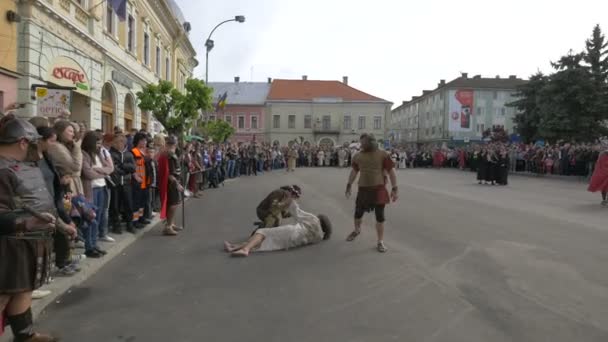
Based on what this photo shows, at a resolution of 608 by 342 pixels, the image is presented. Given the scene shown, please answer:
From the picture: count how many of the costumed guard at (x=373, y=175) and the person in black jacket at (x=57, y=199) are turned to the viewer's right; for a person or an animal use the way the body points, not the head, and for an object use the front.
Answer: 1

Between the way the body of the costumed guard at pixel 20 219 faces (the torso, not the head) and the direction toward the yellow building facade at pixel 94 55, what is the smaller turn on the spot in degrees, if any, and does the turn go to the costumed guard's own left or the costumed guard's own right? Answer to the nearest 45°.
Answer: approximately 90° to the costumed guard's own left

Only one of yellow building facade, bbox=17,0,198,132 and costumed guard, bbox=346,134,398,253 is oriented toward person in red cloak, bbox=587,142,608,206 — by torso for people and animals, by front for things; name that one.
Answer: the yellow building facade

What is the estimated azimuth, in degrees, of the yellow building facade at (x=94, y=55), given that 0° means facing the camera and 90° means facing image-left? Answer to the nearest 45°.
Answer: approximately 315°

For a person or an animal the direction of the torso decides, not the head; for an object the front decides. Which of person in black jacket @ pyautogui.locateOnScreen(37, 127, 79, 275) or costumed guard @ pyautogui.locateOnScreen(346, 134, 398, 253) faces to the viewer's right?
the person in black jacket

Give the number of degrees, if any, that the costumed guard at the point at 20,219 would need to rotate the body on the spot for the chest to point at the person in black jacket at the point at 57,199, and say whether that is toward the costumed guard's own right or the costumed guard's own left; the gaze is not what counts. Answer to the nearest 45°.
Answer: approximately 90° to the costumed guard's own left

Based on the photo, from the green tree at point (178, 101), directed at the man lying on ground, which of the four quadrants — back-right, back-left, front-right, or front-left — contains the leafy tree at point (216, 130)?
back-left

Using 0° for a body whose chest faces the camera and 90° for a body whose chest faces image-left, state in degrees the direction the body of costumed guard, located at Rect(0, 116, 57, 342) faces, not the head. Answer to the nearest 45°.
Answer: approximately 270°

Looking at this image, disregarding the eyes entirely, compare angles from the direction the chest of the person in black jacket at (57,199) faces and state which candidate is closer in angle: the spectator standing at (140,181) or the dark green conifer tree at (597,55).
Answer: the dark green conifer tree

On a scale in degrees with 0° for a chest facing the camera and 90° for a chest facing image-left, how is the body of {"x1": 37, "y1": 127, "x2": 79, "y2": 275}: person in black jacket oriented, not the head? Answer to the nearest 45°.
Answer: approximately 270°

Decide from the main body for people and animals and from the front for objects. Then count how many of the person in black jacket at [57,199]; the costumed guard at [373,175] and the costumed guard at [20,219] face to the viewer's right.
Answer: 2
